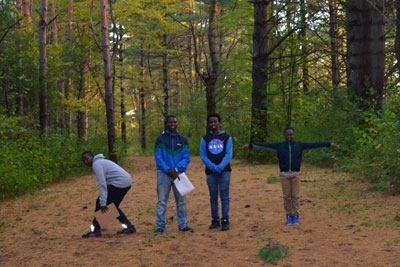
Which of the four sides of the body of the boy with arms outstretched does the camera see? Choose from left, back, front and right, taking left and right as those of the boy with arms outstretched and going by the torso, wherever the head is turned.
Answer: front

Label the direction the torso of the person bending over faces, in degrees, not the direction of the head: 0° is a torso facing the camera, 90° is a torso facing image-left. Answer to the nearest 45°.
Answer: approximately 90°

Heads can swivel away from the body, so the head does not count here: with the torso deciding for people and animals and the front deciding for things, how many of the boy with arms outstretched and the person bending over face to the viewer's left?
1

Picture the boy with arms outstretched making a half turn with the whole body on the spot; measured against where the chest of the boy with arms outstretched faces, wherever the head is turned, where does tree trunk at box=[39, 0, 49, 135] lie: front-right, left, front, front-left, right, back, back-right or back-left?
front-left

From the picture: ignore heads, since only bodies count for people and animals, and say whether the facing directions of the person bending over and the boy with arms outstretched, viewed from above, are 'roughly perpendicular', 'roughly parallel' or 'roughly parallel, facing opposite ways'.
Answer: roughly perpendicular

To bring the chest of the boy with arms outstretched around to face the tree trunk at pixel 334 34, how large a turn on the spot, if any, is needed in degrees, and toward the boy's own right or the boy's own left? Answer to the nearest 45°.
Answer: approximately 180°

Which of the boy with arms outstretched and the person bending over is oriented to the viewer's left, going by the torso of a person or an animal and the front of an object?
the person bending over

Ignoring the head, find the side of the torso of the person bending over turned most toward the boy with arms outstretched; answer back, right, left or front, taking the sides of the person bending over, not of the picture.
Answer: back

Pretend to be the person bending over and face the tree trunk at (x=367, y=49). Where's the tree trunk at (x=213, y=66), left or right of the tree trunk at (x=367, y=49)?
left

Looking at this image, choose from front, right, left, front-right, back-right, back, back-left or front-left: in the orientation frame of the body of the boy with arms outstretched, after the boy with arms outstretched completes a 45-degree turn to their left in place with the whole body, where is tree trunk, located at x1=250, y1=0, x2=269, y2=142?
back-left
